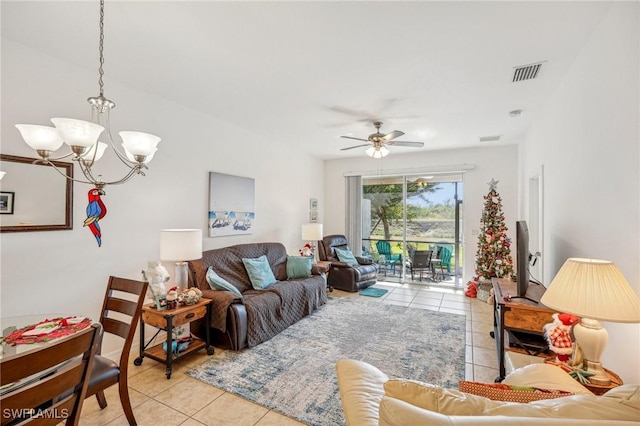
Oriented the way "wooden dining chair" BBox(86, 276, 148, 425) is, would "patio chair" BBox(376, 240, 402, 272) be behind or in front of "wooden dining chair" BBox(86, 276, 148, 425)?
behind

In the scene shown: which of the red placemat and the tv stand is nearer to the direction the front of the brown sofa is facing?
the tv stand

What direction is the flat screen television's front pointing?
to the viewer's left

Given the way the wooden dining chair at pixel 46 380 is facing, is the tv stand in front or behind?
behind

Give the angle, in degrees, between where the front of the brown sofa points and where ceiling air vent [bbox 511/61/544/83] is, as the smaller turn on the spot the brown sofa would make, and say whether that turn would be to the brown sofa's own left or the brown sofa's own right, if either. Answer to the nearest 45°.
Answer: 0° — it already faces it

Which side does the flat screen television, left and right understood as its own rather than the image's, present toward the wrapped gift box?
right

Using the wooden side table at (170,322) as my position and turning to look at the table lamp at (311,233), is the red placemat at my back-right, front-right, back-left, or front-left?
back-right

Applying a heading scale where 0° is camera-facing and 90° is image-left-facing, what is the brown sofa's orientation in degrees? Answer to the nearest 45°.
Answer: approximately 315°

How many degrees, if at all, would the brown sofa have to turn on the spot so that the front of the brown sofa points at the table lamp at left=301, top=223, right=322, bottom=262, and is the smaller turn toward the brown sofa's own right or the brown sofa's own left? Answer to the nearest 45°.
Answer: approximately 90° to the brown sofa's own left

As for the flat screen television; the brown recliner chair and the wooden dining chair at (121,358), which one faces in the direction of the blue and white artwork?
the flat screen television

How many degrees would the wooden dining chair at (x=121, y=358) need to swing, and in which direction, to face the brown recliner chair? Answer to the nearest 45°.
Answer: approximately 180°

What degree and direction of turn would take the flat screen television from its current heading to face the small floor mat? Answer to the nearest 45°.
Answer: approximately 45° to its right
